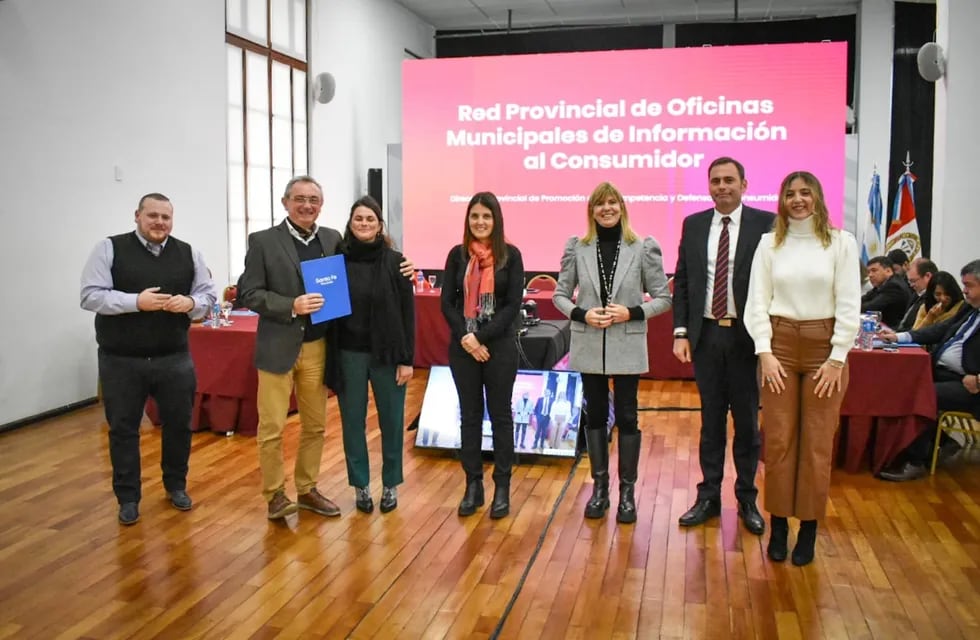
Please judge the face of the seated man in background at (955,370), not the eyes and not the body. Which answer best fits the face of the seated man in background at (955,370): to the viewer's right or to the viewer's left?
to the viewer's left

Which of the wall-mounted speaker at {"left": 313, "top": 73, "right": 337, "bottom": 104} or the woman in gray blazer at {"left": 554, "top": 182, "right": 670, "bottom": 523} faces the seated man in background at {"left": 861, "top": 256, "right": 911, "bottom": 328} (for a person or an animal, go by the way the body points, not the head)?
the wall-mounted speaker

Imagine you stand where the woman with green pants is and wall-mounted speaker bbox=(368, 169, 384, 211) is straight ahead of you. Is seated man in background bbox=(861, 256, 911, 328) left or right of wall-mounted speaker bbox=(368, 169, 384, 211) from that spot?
right

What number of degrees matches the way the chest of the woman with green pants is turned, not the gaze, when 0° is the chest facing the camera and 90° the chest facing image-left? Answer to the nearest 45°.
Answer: approximately 0°

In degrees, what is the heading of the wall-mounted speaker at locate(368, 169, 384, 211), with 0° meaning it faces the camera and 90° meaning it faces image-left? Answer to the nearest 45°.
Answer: approximately 315°

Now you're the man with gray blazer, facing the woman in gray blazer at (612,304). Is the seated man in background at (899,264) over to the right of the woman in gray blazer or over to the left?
left

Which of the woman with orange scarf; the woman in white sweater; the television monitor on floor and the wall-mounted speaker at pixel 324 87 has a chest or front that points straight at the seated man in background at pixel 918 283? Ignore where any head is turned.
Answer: the wall-mounted speaker

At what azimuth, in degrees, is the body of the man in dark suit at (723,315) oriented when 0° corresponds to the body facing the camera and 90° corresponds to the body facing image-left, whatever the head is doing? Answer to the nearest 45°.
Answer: approximately 0°

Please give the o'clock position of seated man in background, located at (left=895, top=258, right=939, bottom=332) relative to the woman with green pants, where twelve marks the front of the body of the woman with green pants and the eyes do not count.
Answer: The seated man in background is roughly at 8 o'clock from the woman with green pants.
